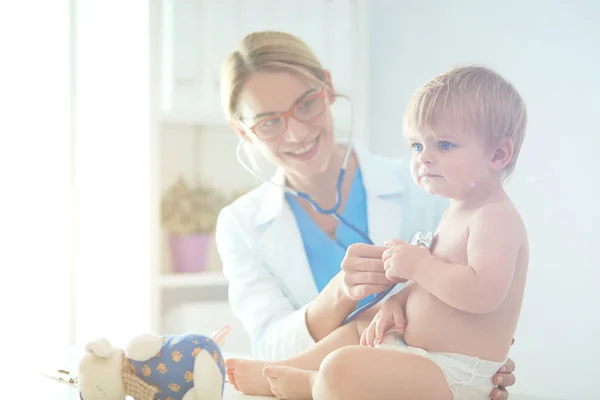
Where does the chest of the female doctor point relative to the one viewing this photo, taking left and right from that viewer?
facing the viewer and to the right of the viewer

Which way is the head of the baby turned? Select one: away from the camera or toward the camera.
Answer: toward the camera

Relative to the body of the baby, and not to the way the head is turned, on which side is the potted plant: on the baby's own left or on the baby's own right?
on the baby's own right

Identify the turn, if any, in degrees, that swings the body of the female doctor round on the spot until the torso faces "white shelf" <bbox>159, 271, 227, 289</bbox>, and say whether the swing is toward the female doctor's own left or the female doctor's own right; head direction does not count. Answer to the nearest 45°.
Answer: approximately 180°

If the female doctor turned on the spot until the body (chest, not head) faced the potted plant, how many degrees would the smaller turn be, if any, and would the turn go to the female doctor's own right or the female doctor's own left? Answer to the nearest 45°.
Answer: approximately 180°

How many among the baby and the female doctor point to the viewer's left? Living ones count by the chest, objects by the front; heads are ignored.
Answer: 1

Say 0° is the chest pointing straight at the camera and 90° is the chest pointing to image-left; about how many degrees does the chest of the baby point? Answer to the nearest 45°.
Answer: approximately 90°

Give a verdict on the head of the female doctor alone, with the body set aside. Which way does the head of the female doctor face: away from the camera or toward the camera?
toward the camera
